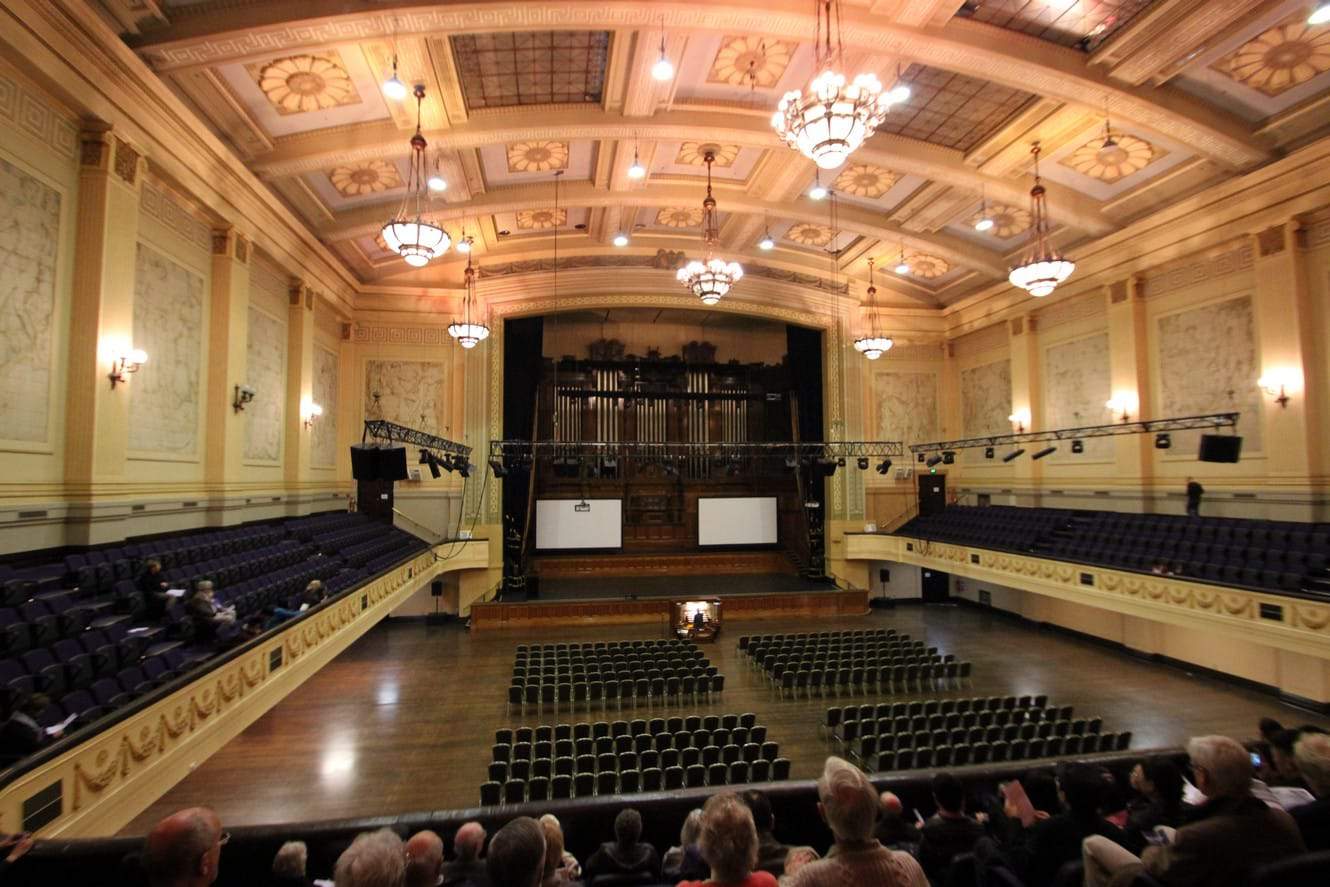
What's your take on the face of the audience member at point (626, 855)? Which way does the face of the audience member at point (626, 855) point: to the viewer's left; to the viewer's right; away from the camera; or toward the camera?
away from the camera

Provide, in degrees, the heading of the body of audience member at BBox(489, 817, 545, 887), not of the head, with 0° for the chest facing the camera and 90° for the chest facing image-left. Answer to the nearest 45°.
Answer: approximately 180°

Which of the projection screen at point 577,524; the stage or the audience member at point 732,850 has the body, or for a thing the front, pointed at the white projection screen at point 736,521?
the audience member

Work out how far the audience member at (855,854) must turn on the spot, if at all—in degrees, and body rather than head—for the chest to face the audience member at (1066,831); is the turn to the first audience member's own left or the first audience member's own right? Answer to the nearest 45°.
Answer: approximately 45° to the first audience member's own right

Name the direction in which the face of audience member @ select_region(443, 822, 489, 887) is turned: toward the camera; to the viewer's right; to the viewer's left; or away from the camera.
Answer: away from the camera

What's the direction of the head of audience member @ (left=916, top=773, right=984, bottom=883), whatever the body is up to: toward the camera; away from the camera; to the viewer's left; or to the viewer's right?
away from the camera

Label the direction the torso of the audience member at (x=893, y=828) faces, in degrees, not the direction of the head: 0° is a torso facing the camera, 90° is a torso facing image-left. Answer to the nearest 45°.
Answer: approximately 180°

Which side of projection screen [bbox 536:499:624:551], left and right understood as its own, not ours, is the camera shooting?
front

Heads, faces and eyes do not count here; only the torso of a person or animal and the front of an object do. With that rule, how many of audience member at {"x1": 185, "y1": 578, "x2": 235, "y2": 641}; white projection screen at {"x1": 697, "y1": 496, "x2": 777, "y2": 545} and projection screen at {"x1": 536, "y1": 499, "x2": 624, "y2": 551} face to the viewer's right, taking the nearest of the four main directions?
1

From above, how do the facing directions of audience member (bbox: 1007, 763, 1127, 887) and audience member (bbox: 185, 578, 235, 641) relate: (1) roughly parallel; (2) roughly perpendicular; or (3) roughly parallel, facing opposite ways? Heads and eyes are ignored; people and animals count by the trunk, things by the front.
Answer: roughly perpendicular

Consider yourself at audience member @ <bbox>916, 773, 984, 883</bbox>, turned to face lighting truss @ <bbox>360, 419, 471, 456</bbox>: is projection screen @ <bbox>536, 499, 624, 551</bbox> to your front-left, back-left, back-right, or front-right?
front-right

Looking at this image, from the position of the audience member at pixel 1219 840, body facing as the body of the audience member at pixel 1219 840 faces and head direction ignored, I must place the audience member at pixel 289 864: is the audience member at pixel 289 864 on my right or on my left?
on my left

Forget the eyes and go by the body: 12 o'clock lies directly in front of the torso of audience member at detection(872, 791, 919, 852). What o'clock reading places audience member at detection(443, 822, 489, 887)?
audience member at detection(443, 822, 489, 887) is roughly at 8 o'clock from audience member at detection(872, 791, 919, 852).

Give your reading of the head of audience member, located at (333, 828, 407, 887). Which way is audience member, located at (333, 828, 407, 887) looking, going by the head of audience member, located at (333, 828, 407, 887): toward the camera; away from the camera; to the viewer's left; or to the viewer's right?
away from the camera

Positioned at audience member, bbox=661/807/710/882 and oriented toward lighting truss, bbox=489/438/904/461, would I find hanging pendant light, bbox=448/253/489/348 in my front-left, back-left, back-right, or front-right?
front-left

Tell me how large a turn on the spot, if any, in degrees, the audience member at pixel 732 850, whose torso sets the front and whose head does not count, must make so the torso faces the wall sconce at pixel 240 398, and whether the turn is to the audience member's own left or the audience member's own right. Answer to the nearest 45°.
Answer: approximately 45° to the audience member's own left

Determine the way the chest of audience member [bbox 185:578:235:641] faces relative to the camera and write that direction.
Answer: to the viewer's right

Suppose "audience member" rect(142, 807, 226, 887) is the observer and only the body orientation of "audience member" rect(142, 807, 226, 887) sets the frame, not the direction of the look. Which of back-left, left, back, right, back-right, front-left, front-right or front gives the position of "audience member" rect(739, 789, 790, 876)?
front-right

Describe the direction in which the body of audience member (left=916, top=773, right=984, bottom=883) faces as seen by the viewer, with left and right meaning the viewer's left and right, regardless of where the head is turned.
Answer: facing away from the viewer

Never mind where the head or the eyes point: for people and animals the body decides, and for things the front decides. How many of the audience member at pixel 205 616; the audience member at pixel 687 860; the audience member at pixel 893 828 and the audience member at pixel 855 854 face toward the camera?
0

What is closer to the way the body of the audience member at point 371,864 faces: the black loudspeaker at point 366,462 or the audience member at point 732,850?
the black loudspeaker
